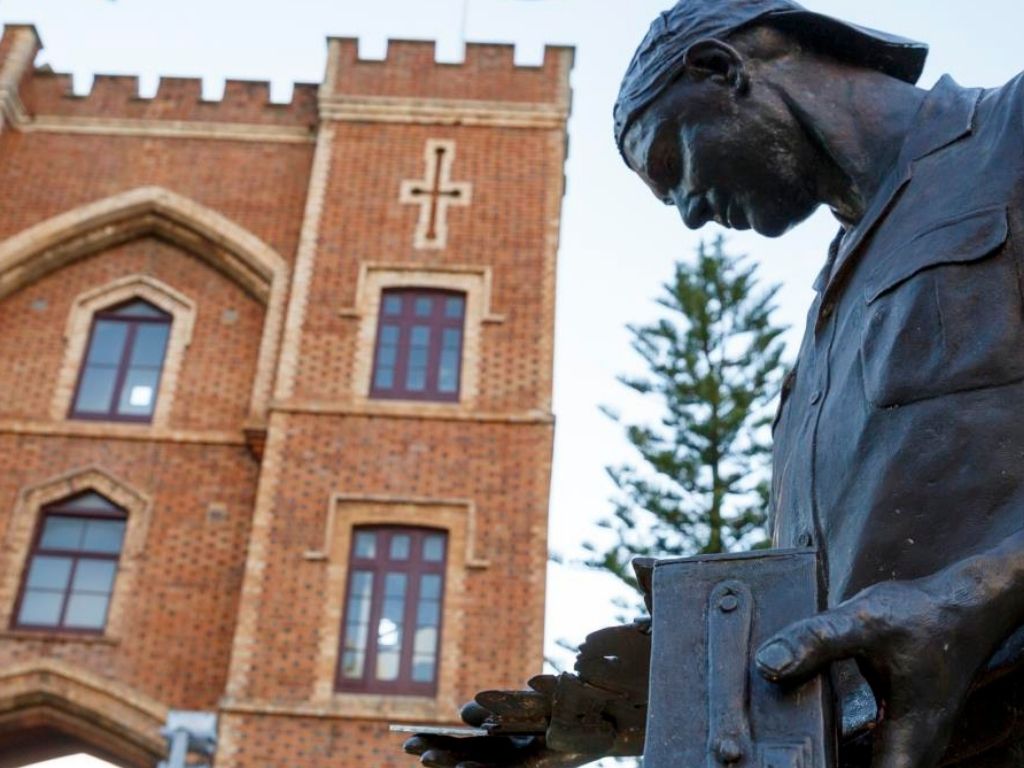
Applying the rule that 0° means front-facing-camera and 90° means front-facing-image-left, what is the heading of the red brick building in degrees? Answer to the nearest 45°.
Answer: approximately 0°

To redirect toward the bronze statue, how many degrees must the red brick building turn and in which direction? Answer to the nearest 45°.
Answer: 0° — it already faces it

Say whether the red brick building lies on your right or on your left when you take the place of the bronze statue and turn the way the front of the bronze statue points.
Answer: on your right

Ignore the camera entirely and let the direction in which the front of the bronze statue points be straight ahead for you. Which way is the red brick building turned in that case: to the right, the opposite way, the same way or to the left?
to the left

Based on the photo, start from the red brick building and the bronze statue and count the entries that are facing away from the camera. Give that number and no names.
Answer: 0
